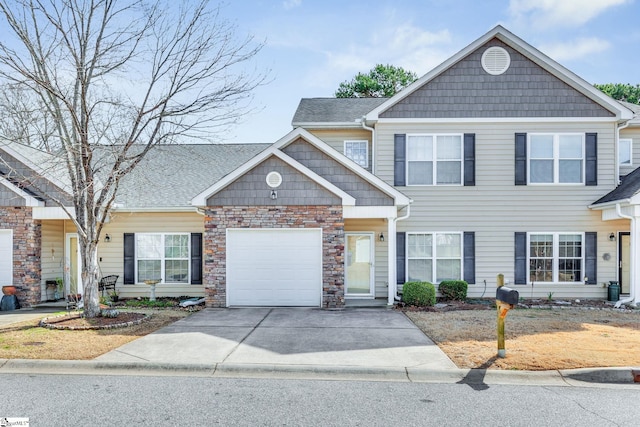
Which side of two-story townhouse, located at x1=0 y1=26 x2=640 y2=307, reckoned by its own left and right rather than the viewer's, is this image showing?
front

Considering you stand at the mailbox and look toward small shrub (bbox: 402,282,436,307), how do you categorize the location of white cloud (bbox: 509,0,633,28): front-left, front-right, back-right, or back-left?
front-right

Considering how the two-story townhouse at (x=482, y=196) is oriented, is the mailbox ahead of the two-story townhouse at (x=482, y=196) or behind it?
ahead
